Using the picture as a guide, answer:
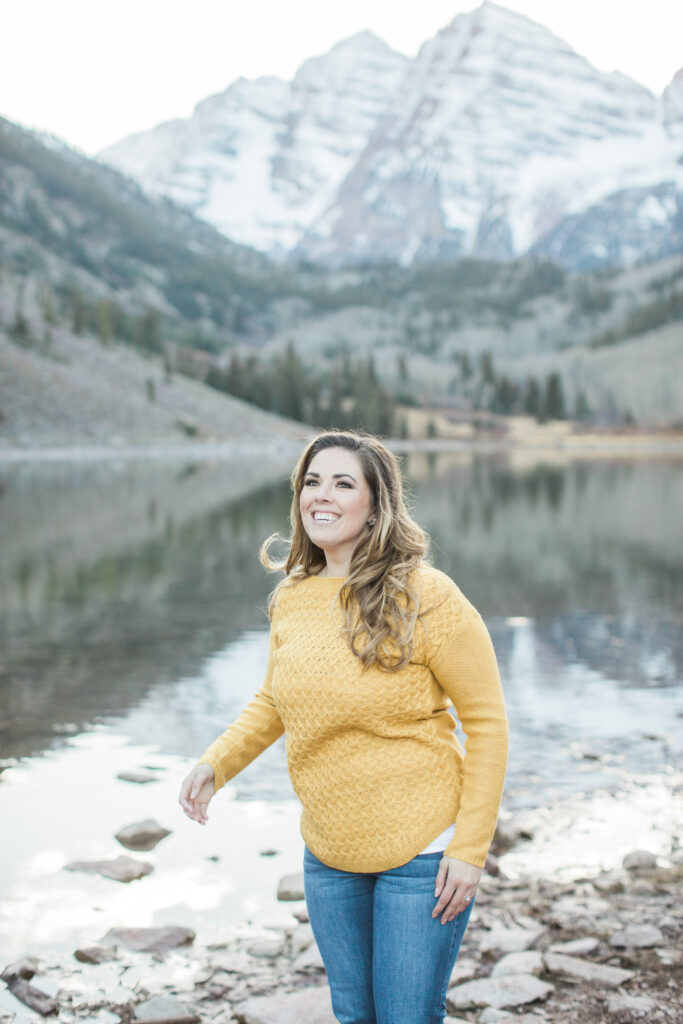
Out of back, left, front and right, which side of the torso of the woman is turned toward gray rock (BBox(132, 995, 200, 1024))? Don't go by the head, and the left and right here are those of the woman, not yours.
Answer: right

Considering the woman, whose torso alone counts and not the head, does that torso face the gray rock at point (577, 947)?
no

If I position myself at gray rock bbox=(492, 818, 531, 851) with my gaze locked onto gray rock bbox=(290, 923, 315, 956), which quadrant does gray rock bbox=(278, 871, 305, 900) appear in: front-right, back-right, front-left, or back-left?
front-right

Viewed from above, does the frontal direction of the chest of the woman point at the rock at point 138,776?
no

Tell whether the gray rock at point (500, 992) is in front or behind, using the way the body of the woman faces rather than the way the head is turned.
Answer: behind

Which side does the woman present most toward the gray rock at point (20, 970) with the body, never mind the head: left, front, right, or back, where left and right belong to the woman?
right

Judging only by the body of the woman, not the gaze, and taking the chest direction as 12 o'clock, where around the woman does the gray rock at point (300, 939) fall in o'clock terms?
The gray rock is roughly at 4 o'clock from the woman.

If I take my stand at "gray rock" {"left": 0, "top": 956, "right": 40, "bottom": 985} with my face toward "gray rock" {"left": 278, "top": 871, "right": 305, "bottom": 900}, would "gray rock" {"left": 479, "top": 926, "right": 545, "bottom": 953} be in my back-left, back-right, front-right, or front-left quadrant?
front-right

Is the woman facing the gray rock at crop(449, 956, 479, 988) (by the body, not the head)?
no

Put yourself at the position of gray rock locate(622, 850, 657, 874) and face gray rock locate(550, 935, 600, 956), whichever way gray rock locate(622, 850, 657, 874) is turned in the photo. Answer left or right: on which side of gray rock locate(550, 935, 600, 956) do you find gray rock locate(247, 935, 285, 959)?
right

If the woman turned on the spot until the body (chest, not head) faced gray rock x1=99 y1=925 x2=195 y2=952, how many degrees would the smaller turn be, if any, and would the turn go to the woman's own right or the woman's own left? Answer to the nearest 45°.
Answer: approximately 90° to the woman's own right

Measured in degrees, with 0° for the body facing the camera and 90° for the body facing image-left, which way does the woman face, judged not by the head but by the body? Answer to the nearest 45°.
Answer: approximately 45°
